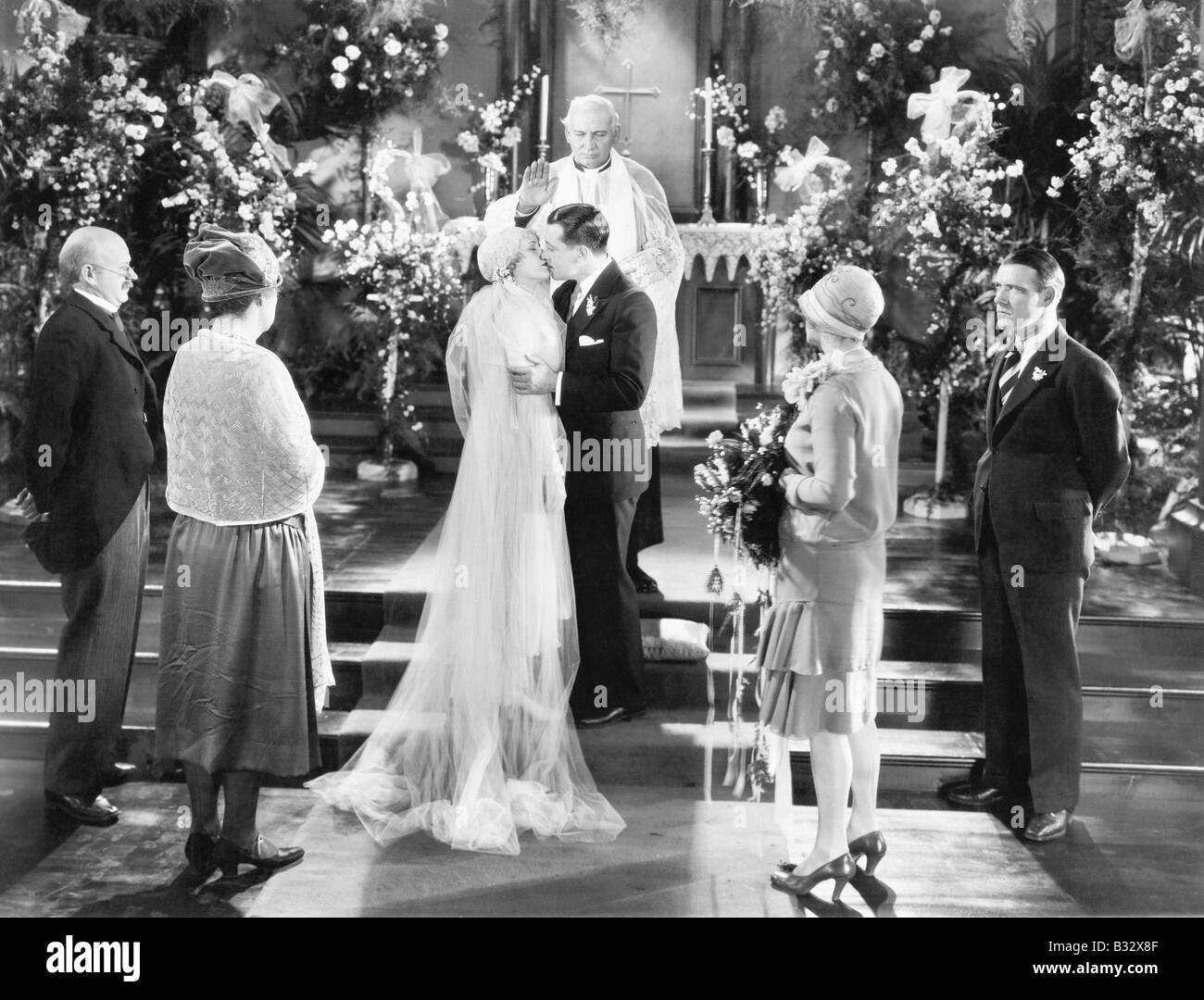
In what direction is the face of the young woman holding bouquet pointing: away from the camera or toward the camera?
away from the camera

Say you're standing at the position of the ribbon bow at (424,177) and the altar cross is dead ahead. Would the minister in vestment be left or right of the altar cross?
right

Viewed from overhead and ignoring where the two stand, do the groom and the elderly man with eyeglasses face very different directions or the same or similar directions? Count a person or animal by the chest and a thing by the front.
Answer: very different directions

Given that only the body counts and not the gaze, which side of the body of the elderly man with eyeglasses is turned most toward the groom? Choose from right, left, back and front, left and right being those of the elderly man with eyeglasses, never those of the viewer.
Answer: front

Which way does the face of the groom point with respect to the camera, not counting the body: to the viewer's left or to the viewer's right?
to the viewer's left

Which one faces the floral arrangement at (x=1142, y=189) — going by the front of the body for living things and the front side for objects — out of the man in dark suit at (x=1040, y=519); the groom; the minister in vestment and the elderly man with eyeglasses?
the elderly man with eyeglasses

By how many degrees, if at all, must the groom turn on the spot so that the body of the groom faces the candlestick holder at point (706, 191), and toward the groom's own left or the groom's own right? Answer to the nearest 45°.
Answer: approximately 135° to the groom's own right

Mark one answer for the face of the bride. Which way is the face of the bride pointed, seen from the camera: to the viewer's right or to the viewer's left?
to the viewer's right

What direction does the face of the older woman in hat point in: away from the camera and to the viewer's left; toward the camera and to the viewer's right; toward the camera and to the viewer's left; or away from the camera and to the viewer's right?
away from the camera and to the viewer's right

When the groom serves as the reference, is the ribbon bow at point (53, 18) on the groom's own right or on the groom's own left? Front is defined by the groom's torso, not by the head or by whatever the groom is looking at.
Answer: on the groom's own right

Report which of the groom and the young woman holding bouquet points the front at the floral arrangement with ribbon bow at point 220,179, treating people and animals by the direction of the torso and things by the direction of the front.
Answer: the young woman holding bouquet

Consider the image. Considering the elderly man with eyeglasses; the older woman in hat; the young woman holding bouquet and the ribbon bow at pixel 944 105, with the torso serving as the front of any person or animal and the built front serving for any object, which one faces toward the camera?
the ribbon bow

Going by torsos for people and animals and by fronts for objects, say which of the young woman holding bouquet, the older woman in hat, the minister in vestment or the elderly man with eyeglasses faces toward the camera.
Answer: the minister in vestment

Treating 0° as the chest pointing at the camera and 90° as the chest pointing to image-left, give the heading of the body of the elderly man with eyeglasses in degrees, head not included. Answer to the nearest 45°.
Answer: approximately 270°

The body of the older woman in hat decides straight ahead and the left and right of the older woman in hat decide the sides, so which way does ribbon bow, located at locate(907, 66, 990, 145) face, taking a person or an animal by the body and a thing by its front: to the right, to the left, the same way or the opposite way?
the opposite way
